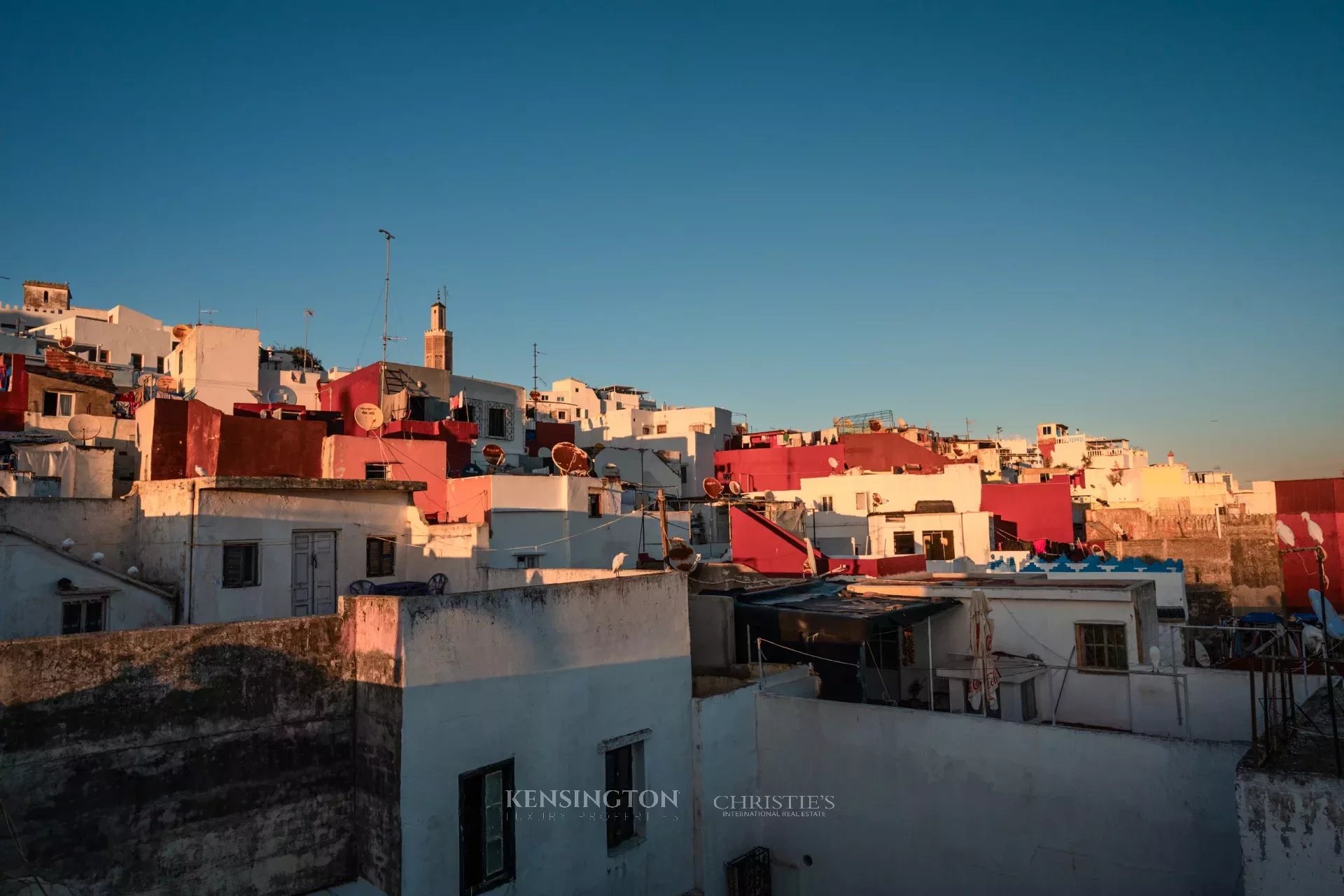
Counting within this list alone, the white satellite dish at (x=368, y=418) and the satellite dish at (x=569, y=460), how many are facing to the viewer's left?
0

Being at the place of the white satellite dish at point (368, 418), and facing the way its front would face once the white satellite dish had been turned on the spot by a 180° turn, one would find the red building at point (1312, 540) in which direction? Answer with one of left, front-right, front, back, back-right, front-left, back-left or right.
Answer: back-right

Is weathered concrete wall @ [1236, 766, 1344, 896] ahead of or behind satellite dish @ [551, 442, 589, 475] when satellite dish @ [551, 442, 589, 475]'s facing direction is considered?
ahead

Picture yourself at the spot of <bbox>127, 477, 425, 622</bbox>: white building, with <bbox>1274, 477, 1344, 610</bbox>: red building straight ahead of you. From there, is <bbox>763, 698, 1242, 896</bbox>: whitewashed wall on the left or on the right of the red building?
right

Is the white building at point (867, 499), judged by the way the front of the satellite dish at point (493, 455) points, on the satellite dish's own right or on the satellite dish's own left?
on the satellite dish's own left

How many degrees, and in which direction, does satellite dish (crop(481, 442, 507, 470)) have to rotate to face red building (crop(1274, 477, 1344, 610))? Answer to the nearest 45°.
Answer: approximately 45° to its left

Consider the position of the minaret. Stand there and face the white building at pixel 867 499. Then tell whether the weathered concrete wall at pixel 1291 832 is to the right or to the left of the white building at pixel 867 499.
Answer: right

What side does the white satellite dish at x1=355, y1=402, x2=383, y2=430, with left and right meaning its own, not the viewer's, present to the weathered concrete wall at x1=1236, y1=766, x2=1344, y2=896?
front

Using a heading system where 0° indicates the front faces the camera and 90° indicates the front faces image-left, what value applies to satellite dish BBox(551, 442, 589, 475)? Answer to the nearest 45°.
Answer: approximately 315°

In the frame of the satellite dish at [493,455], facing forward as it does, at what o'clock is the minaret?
The minaret is roughly at 7 o'clock from the satellite dish.

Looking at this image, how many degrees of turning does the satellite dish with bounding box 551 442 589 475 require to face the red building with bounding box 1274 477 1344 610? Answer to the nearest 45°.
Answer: approximately 45° to its left
